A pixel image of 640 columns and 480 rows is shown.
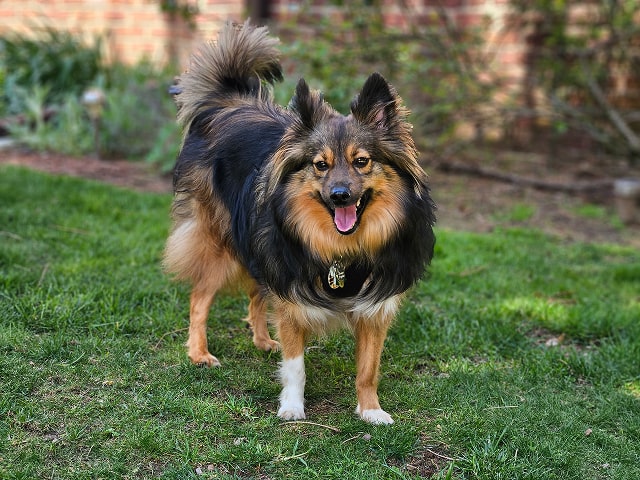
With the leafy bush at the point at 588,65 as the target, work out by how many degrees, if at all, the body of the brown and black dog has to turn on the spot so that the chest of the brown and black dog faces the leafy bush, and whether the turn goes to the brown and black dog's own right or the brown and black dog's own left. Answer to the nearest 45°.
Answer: approximately 90° to the brown and black dog's own left

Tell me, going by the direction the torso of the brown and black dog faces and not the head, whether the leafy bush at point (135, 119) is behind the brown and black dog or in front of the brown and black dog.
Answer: behind

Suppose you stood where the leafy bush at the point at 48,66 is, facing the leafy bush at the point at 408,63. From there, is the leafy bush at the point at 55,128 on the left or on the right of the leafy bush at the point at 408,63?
right

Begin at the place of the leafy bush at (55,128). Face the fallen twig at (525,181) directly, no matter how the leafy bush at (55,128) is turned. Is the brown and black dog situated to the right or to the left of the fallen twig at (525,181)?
right

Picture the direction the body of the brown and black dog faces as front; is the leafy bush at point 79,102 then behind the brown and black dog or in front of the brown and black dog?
behind

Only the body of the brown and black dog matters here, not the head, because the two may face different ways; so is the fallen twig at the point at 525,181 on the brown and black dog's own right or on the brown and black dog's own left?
on the brown and black dog's own left

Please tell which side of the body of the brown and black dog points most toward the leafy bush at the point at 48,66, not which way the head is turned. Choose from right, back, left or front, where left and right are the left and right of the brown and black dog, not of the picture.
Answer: back

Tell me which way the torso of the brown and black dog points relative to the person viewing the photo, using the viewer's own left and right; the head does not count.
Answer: facing the viewer and to the right of the viewer

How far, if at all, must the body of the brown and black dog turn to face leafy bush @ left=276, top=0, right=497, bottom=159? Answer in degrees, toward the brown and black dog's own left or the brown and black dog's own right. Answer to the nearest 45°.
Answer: approximately 135° to the brown and black dog's own left

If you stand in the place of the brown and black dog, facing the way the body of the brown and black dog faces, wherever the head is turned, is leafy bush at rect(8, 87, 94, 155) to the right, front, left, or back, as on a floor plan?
back

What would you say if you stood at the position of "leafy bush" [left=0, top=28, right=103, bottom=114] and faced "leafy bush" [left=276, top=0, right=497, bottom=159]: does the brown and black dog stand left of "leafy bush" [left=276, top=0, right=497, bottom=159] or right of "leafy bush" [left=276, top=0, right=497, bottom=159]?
right
